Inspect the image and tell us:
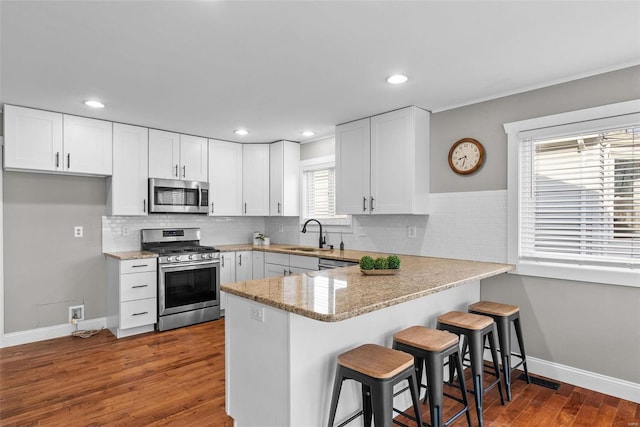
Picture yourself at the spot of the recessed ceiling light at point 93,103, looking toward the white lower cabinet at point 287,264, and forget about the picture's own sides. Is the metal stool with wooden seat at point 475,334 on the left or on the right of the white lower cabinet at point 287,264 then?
right

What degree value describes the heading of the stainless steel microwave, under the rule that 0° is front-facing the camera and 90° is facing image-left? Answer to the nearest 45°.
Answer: approximately 0°

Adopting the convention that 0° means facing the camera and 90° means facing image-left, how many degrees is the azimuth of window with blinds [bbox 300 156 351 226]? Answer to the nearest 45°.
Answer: approximately 45°

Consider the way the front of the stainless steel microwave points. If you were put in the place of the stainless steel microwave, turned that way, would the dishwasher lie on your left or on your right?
on your left

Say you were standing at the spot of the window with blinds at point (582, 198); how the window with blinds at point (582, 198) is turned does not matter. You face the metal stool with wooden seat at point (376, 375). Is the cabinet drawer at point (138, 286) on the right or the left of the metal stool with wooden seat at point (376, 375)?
right
